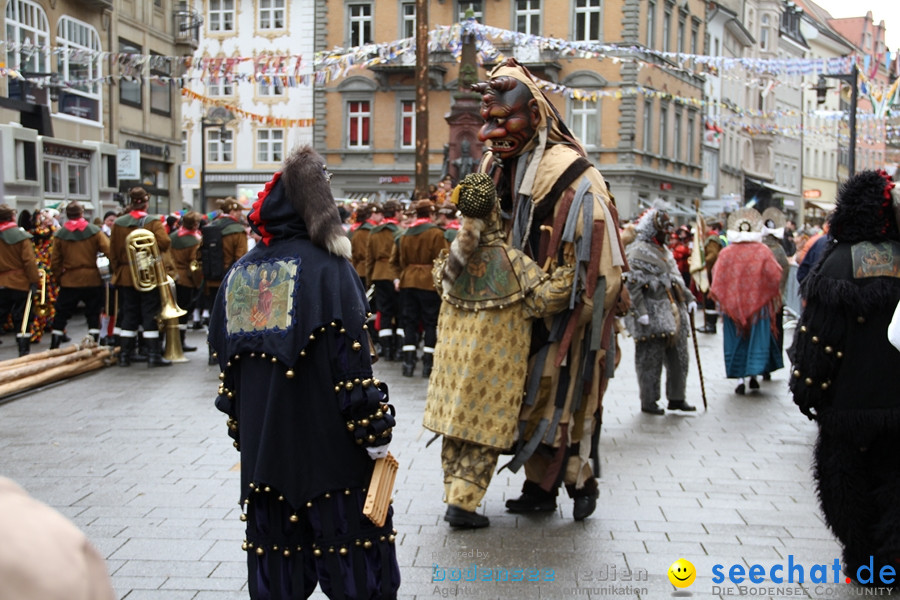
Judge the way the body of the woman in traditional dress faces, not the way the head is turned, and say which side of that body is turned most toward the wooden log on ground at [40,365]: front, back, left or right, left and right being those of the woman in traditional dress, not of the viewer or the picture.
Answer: left

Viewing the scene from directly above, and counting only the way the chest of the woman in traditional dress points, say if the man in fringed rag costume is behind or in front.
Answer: behind

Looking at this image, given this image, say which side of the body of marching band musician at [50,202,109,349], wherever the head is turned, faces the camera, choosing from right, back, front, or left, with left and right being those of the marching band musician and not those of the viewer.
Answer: back

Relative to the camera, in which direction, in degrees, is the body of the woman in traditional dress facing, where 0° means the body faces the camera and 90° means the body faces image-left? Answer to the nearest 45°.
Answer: approximately 180°

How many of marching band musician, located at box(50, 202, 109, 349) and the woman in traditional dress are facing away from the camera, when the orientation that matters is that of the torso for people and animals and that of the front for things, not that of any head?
2

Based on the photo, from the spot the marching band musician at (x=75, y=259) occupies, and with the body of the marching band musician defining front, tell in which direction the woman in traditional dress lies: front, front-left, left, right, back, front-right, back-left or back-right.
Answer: back-right

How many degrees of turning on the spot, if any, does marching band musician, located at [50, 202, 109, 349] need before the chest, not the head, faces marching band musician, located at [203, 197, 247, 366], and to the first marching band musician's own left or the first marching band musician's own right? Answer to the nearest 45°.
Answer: approximately 90° to the first marching band musician's own right

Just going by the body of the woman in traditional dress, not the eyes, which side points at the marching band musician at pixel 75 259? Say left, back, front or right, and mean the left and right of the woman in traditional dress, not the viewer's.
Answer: left

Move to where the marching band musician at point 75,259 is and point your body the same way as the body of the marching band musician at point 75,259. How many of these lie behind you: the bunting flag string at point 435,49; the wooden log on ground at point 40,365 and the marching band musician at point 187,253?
1

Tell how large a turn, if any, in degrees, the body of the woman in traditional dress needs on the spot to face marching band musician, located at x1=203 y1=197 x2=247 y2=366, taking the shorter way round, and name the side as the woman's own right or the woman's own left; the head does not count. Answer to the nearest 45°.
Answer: approximately 90° to the woman's own left

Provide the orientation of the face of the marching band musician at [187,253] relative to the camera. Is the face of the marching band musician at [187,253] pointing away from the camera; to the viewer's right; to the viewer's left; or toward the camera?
away from the camera
